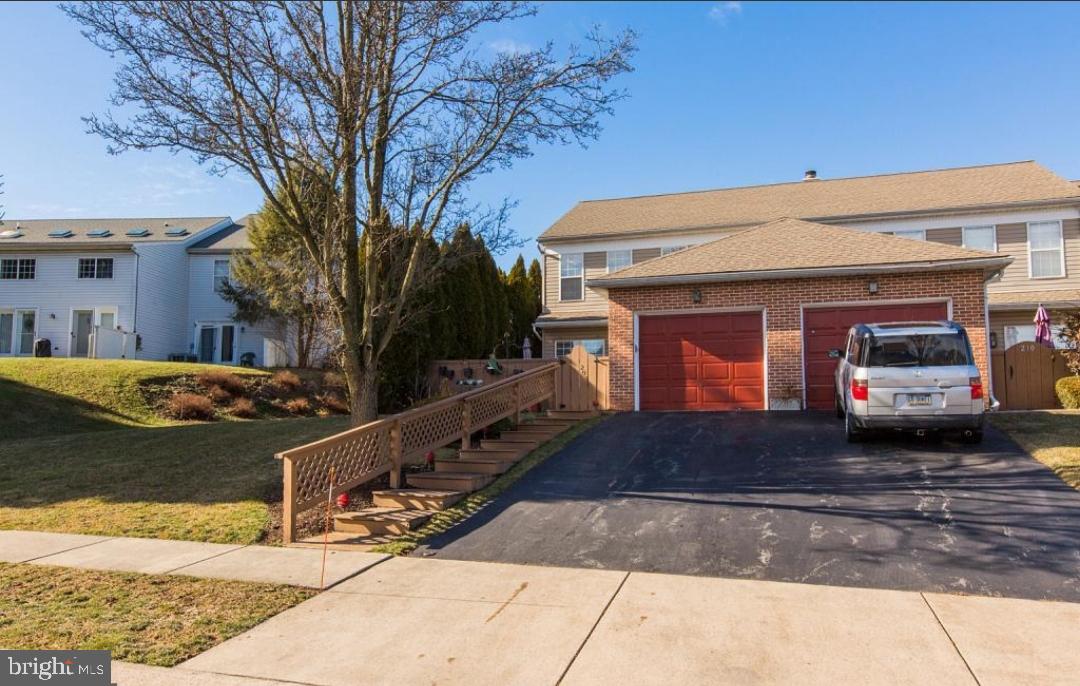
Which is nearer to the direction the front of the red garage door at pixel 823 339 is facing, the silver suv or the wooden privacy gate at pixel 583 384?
the silver suv

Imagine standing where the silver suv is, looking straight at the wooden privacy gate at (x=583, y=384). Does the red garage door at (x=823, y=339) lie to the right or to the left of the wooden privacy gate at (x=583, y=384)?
right

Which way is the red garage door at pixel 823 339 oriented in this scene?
toward the camera

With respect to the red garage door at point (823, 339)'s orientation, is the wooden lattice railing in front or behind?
in front

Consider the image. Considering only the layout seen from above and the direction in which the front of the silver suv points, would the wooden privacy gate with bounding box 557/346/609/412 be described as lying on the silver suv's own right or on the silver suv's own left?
on the silver suv's own left

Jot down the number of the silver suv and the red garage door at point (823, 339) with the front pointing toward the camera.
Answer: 1

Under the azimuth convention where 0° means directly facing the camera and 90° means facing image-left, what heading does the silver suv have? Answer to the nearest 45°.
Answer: approximately 180°

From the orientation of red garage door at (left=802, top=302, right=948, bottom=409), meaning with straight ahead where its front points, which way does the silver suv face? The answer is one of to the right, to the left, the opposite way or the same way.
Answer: the opposite way

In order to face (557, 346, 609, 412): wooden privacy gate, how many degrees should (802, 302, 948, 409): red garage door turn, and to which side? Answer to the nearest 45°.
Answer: approximately 90° to its right

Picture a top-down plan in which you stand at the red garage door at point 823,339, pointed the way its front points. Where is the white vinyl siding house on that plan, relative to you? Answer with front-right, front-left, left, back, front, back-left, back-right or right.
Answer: right

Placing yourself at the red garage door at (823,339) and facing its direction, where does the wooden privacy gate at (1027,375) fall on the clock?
The wooden privacy gate is roughly at 8 o'clock from the red garage door.

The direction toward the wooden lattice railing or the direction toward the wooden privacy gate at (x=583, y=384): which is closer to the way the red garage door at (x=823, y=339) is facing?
the wooden lattice railing

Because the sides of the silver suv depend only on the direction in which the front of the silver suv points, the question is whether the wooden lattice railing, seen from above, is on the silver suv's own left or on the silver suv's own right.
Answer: on the silver suv's own left

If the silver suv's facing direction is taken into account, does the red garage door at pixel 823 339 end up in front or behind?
in front
